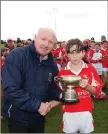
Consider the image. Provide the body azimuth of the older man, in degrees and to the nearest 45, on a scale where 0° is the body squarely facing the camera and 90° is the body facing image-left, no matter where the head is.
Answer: approximately 315°

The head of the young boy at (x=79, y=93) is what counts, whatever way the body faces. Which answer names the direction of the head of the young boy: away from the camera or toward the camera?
toward the camera

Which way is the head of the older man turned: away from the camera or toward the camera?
toward the camera

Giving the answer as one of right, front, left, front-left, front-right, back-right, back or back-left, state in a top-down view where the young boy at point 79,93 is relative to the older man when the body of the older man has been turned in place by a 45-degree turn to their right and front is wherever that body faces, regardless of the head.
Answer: back-left

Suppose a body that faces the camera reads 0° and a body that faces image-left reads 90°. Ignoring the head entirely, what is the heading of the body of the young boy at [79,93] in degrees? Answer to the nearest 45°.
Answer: approximately 0°
